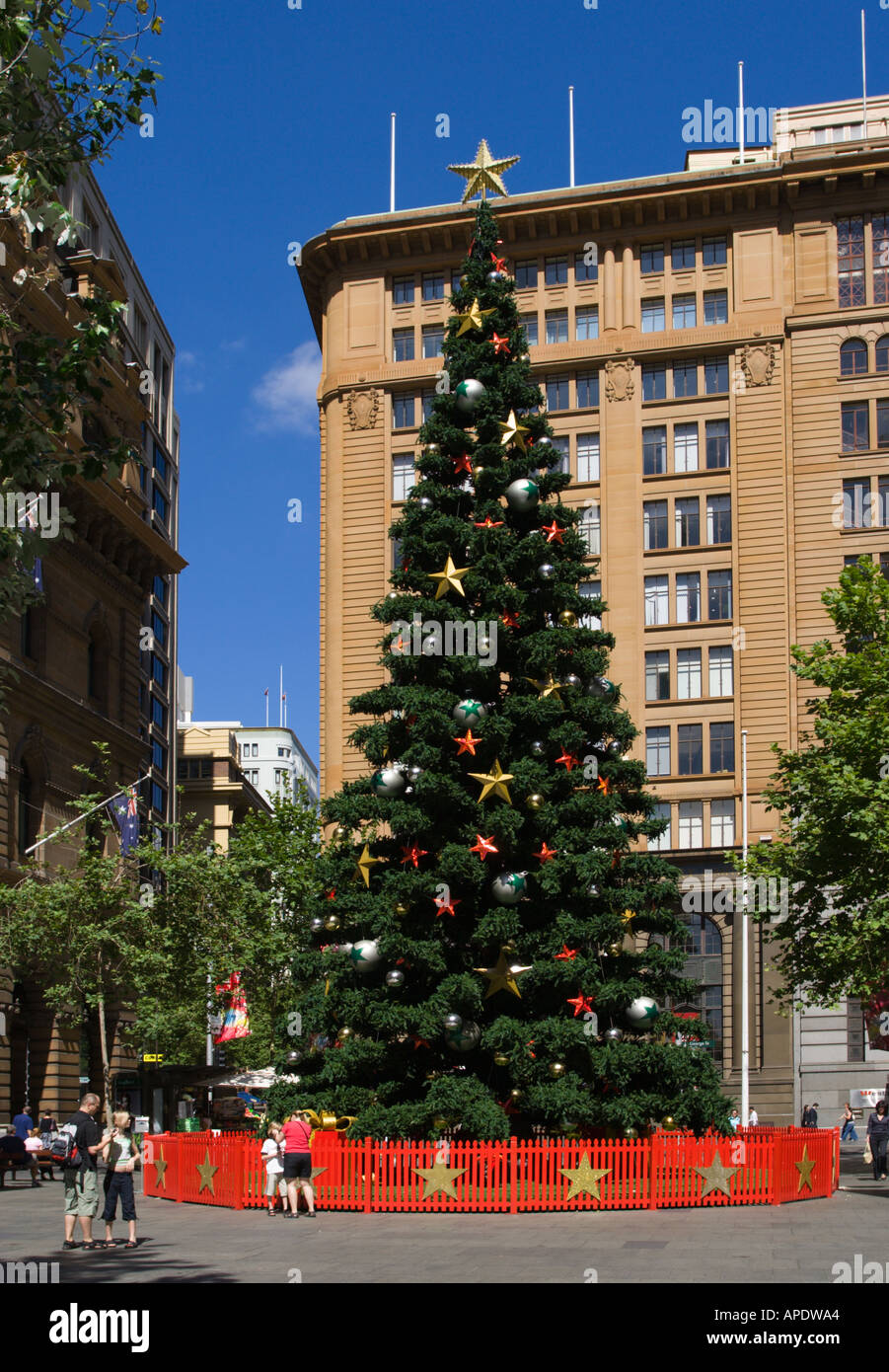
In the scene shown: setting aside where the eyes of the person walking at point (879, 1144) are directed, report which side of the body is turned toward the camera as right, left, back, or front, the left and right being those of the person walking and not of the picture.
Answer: front

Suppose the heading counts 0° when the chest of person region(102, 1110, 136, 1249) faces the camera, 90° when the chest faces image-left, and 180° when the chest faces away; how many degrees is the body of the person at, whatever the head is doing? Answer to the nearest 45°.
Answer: approximately 0°

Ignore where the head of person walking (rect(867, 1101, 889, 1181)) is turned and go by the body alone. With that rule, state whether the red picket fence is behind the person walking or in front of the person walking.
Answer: in front
